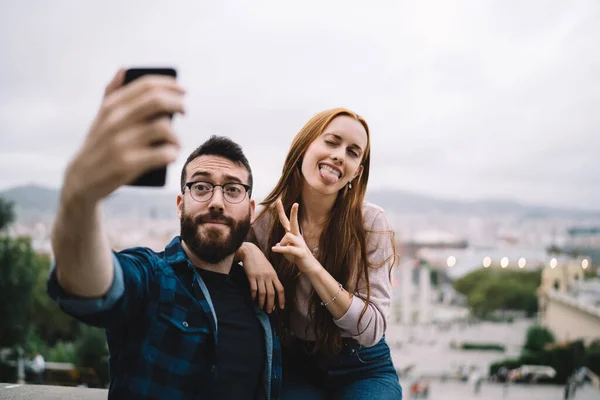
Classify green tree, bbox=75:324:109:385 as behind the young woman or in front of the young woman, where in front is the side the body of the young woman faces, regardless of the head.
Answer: behind

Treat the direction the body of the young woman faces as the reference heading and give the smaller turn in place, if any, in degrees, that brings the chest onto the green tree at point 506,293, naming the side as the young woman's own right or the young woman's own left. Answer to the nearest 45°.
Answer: approximately 180°

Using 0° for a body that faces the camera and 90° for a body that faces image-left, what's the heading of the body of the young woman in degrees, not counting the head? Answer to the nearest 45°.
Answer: approximately 0°

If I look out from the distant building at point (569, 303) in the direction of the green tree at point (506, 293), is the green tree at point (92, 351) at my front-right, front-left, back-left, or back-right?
back-left

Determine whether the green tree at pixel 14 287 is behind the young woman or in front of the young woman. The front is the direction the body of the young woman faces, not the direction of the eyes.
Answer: behind
